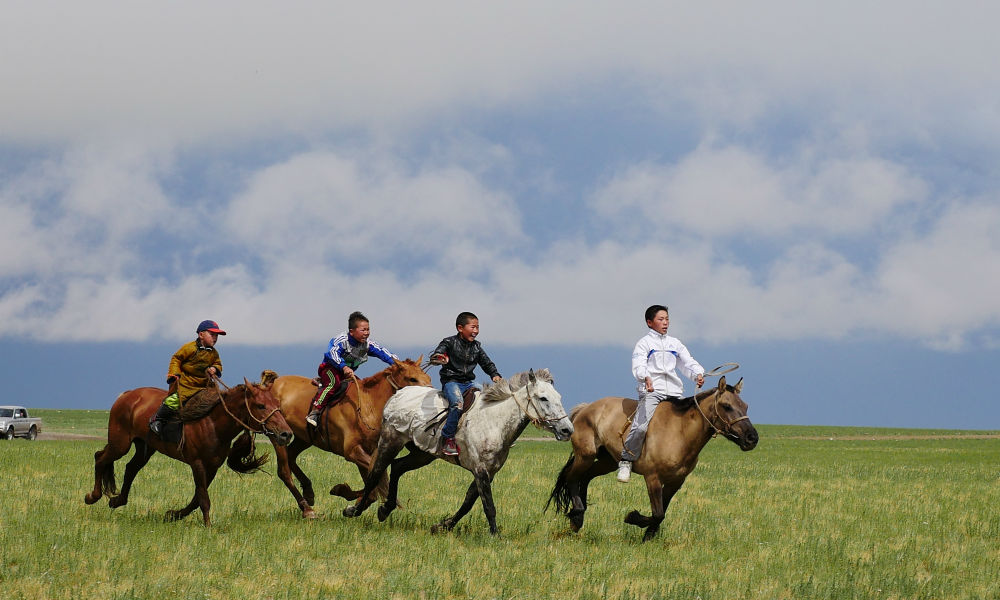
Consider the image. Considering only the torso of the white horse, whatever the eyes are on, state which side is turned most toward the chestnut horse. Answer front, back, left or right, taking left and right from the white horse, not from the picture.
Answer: back

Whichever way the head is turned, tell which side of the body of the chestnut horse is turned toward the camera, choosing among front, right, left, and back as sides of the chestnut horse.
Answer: right

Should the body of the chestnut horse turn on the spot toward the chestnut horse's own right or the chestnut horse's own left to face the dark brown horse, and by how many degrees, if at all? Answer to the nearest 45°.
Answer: approximately 135° to the chestnut horse's own right

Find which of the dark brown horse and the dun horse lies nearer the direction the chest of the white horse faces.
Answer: the dun horse

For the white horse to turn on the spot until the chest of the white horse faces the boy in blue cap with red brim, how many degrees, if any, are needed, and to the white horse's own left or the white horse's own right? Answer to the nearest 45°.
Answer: approximately 135° to the white horse's own right

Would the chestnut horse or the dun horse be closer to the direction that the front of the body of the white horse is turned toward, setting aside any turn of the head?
the dun horse

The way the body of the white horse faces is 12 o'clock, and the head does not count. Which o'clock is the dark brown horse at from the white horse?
The dark brown horse is roughly at 5 o'clock from the white horse.

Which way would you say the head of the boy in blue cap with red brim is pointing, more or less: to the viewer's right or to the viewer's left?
to the viewer's right

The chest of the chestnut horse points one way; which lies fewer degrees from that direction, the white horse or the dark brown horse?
the white horse
